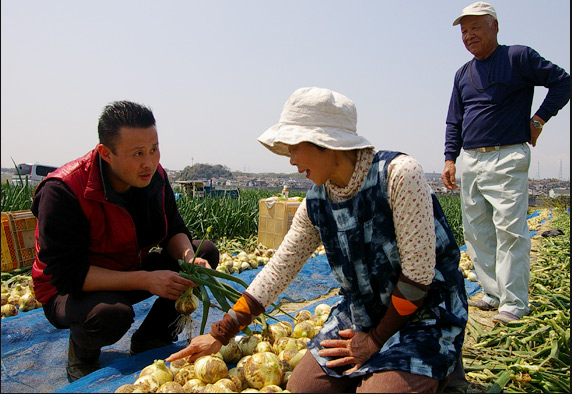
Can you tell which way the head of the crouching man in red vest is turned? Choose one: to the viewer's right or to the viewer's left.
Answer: to the viewer's right

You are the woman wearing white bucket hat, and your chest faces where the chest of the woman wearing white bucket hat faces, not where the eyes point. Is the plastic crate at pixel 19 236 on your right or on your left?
on your right

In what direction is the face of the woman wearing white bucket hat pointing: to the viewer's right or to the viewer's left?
to the viewer's left

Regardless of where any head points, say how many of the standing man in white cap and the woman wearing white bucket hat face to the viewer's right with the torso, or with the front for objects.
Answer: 0

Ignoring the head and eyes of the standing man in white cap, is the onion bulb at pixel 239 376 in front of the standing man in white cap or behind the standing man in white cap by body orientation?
in front

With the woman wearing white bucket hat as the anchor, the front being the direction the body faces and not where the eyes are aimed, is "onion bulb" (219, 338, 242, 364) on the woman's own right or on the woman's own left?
on the woman's own right

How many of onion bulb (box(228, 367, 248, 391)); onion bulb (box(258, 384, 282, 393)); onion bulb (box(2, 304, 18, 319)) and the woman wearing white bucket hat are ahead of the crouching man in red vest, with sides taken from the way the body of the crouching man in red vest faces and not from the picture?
3

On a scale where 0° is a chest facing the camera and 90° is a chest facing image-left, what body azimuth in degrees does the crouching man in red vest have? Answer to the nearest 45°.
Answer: approximately 315°

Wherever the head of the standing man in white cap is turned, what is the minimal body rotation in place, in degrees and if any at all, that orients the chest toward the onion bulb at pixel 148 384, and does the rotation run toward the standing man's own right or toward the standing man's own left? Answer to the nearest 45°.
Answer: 0° — they already face it

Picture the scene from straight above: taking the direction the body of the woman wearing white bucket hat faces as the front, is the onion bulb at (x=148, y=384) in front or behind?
in front
